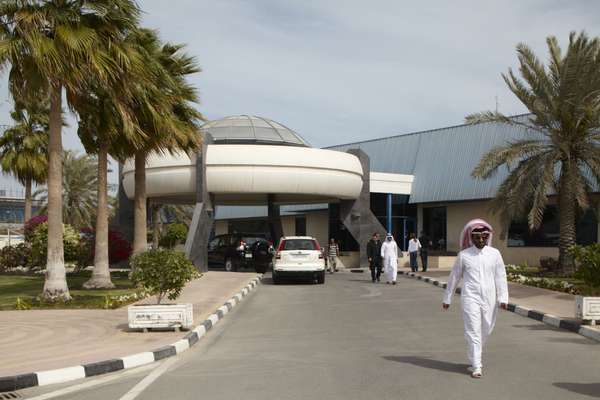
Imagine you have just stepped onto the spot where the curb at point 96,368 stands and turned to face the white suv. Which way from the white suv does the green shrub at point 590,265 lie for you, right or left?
right

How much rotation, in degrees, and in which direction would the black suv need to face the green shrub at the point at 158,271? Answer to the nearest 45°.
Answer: approximately 135° to its left

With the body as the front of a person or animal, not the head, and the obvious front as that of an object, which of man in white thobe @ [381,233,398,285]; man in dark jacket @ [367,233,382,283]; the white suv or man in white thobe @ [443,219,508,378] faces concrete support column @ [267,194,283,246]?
the white suv

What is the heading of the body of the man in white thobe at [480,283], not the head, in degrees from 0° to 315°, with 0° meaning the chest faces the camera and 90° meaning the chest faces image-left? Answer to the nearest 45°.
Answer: approximately 0°

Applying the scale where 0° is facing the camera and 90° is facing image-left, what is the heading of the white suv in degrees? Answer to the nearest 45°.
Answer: approximately 180°

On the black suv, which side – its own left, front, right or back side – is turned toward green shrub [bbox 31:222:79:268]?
left

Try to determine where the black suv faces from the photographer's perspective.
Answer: facing away from the viewer and to the left of the viewer

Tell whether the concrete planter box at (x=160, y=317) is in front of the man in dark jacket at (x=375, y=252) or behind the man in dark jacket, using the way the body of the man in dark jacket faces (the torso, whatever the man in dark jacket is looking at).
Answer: in front

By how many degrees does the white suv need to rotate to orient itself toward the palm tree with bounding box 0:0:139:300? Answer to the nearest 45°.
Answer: approximately 135° to its left

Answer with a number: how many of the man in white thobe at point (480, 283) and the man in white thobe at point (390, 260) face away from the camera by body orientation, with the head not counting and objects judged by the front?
0

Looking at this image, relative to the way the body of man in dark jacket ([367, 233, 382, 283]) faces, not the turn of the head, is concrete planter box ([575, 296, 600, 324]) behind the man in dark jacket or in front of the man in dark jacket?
in front

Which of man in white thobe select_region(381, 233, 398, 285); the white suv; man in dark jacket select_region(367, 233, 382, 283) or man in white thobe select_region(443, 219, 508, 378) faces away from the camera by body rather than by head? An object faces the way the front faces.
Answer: the white suv
